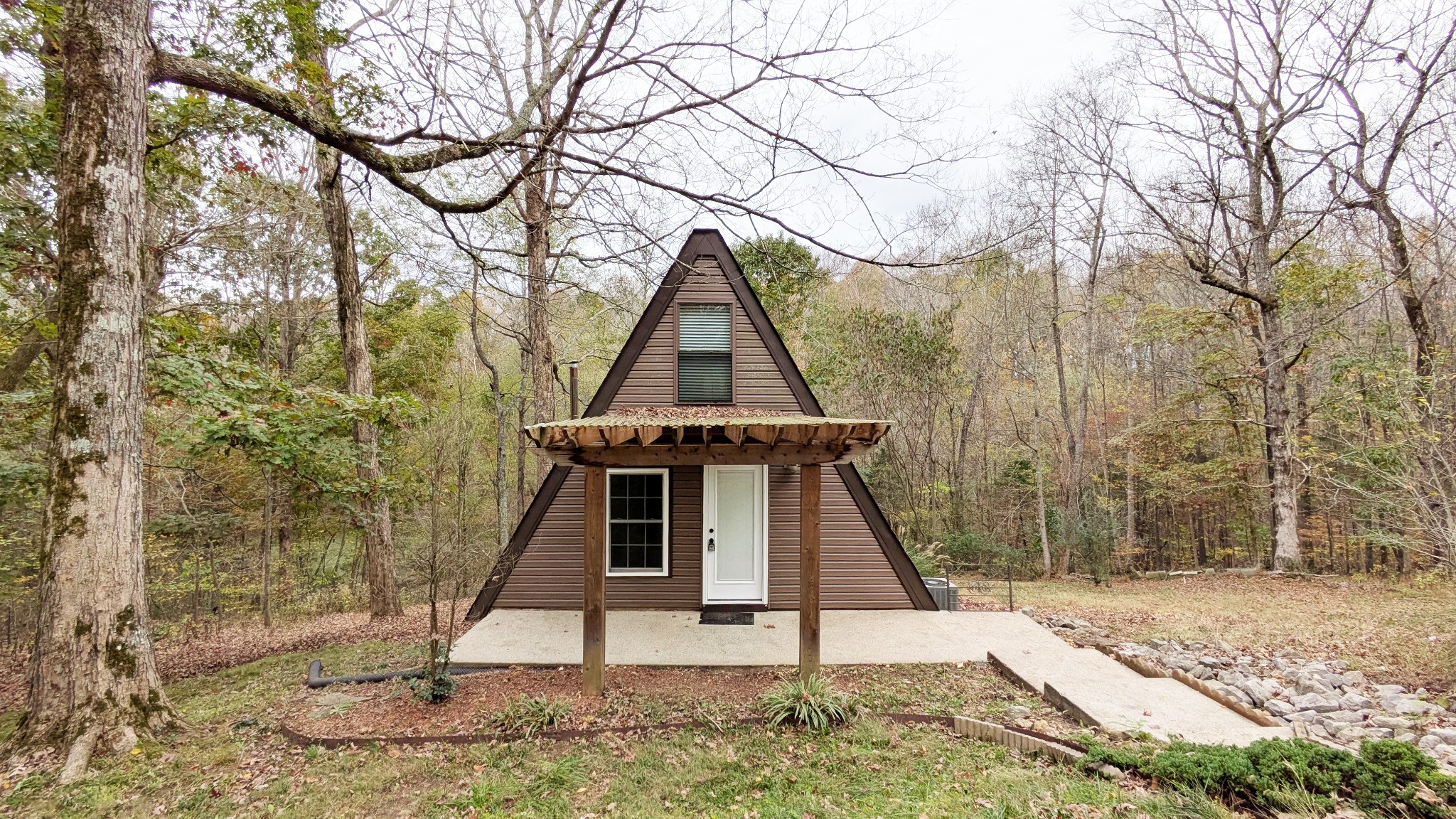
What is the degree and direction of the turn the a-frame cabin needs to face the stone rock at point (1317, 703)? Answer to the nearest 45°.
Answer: approximately 45° to its left

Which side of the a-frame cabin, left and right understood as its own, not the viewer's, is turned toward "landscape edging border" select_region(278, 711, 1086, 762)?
front

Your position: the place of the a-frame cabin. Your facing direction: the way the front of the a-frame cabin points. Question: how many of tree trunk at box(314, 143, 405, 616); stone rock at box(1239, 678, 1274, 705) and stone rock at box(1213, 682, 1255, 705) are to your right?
1

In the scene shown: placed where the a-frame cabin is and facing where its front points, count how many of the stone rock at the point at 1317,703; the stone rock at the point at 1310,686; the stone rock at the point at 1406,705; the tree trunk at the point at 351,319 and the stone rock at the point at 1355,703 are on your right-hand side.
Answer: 1

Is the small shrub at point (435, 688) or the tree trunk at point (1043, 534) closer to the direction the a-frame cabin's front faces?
the small shrub

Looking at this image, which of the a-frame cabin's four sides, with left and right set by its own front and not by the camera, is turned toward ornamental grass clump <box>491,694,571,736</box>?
front

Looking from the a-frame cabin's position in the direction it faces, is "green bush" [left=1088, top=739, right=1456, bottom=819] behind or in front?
in front

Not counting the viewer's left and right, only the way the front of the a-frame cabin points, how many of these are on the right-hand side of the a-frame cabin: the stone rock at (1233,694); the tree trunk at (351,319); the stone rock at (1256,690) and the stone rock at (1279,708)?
1

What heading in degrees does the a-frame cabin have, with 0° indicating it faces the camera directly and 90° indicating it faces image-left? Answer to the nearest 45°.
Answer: approximately 0°

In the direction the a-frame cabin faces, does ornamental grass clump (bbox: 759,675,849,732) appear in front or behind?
in front

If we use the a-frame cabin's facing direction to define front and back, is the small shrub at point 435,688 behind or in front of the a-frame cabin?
in front
